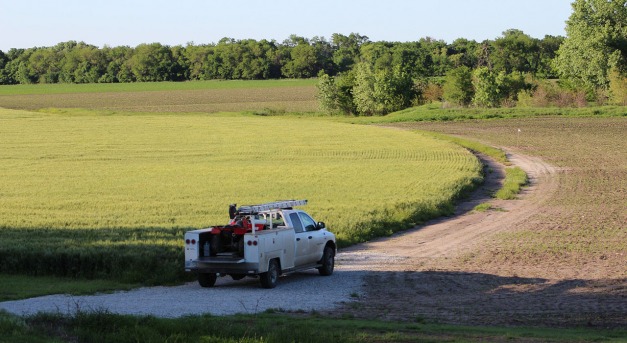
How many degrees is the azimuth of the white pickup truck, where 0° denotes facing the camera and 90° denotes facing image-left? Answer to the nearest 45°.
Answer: approximately 225°
